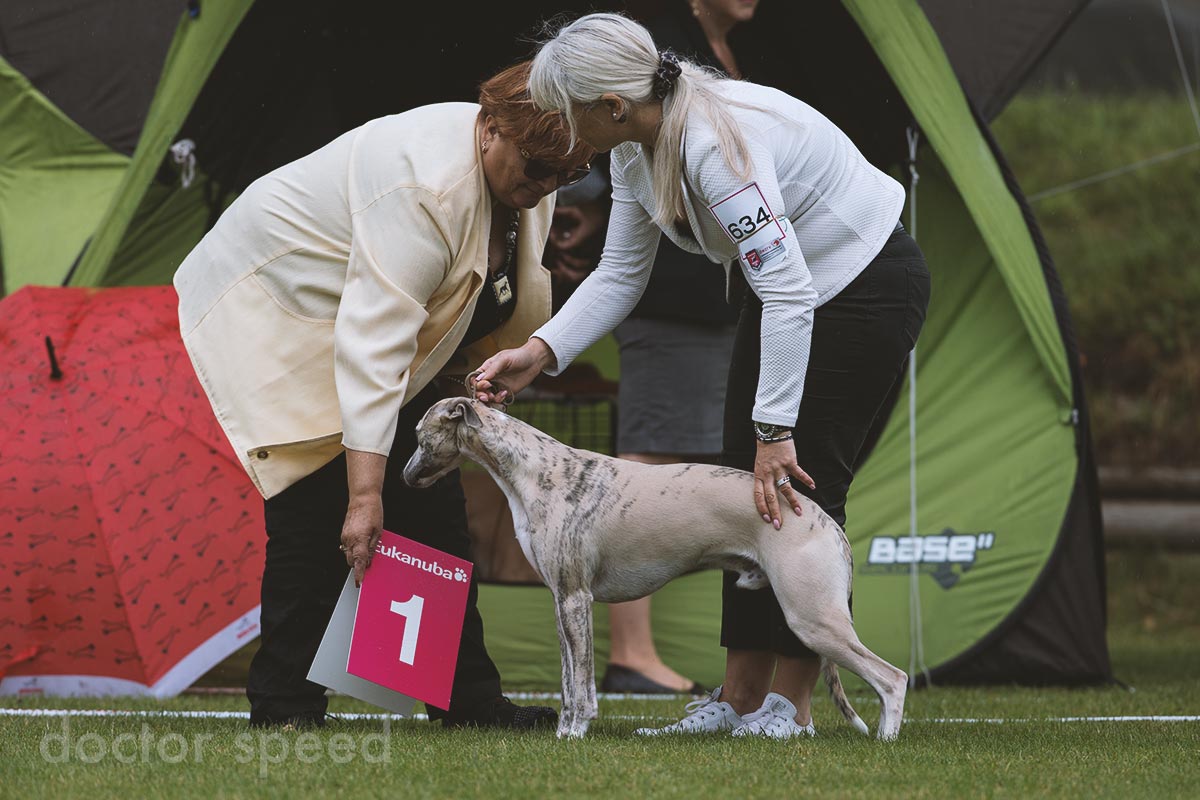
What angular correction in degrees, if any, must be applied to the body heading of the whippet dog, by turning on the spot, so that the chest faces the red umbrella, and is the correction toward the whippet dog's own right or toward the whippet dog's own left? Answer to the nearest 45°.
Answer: approximately 45° to the whippet dog's own right

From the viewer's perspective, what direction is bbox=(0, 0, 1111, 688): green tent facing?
toward the camera

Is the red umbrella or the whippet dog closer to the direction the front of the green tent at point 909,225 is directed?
the whippet dog

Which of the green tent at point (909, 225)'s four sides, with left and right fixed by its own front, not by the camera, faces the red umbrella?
right

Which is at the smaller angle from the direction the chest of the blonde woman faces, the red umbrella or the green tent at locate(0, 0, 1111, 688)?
the red umbrella

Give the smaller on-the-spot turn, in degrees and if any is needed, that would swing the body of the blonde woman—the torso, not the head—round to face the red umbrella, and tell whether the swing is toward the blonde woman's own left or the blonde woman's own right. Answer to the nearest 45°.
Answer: approximately 45° to the blonde woman's own right

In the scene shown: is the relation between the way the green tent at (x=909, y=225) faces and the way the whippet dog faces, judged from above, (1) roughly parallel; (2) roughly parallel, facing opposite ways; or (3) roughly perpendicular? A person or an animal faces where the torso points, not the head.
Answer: roughly perpendicular

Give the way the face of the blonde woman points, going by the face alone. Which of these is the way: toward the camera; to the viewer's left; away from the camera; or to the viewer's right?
to the viewer's left

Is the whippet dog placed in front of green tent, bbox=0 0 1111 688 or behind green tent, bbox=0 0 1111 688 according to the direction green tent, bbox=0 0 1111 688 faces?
in front

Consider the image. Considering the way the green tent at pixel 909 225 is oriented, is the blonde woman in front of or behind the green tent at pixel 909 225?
in front

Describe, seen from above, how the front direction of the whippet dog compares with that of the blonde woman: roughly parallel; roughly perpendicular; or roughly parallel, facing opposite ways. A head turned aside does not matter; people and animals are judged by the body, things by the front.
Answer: roughly parallel

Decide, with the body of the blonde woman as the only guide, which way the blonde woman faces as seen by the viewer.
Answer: to the viewer's left

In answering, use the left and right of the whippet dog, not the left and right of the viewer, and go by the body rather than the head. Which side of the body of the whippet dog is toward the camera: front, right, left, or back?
left

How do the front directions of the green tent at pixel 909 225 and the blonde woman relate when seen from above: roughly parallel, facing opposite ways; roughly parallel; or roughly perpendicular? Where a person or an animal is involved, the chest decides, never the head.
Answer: roughly perpendicular

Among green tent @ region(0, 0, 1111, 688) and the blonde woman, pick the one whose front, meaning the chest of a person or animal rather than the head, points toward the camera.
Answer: the green tent

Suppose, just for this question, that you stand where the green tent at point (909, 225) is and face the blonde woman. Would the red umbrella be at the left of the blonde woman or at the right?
right

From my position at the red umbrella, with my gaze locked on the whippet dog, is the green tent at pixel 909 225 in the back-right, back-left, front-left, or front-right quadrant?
front-left

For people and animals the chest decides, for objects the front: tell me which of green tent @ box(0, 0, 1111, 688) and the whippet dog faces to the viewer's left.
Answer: the whippet dog
